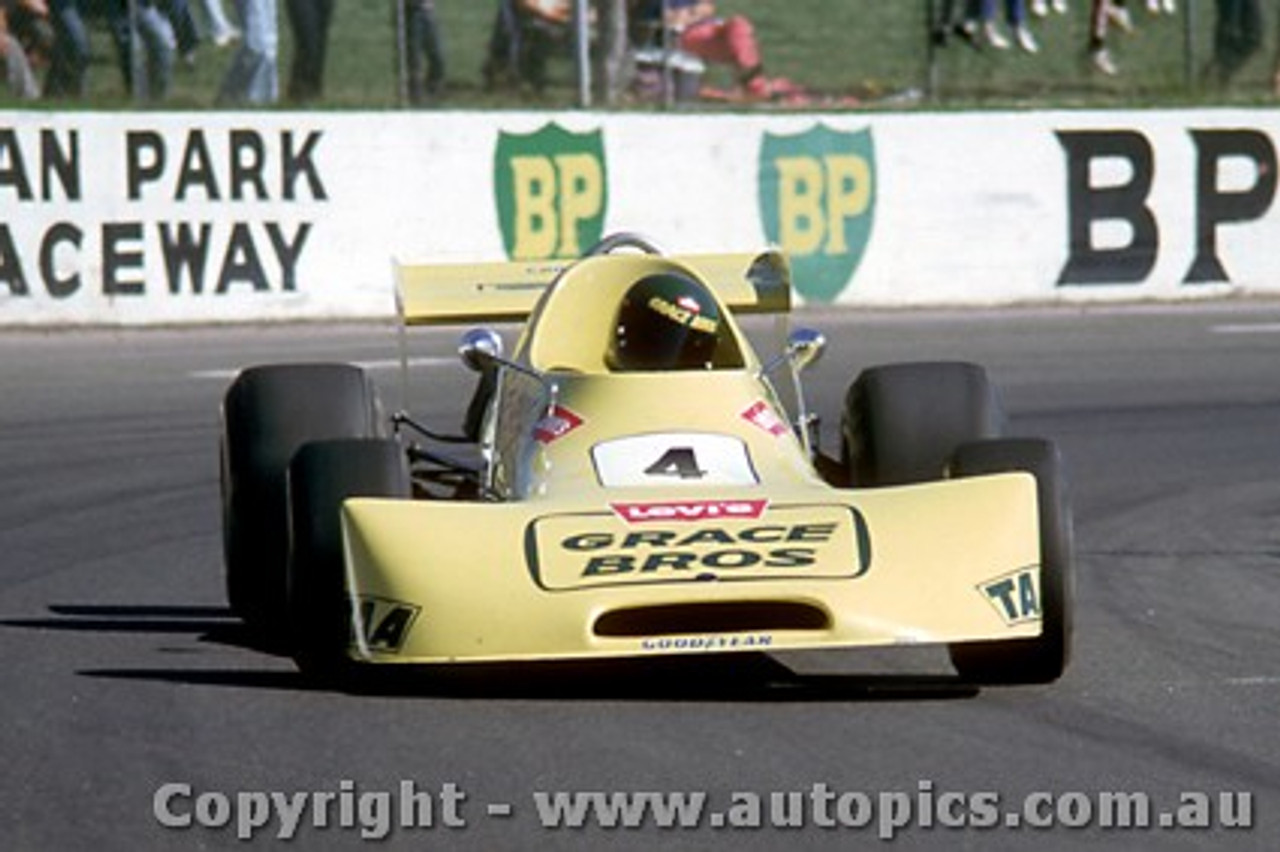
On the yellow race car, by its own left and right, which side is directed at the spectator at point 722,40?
back

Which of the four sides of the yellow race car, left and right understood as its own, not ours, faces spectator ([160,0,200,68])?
back

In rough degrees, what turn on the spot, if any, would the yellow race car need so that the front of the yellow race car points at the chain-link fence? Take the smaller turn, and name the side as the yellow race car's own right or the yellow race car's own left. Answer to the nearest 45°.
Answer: approximately 180°

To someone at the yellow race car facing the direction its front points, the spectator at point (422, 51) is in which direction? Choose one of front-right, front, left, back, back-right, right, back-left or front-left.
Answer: back

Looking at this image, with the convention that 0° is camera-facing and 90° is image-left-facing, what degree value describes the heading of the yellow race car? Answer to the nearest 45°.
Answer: approximately 0°

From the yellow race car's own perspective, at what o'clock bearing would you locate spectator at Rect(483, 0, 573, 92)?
The spectator is roughly at 6 o'clock from the yellow race car.

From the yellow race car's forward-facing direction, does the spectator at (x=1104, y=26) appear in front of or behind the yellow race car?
behind

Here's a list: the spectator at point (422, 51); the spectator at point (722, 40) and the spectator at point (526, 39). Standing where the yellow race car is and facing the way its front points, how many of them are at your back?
3

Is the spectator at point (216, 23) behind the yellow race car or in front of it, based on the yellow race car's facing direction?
behind
